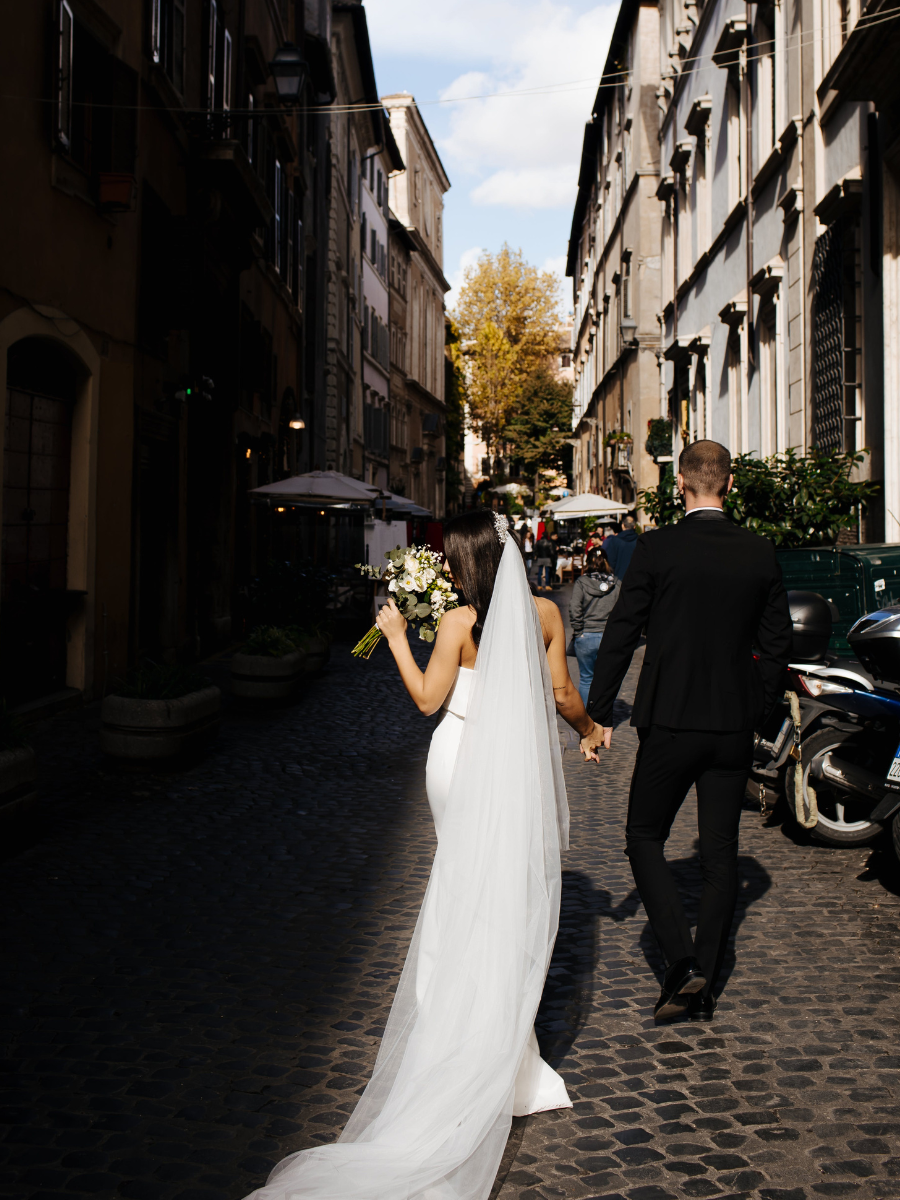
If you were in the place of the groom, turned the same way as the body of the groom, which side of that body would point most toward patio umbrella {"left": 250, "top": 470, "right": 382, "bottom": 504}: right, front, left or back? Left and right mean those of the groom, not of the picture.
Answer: front

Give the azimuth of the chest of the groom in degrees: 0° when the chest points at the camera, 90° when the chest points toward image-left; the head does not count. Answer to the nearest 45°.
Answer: approximately 180°

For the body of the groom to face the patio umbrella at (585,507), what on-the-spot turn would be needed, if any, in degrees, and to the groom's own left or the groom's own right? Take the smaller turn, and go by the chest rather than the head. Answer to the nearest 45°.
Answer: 0° — they already face it

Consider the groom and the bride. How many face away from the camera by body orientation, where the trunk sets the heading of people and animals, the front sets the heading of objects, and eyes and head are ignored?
2

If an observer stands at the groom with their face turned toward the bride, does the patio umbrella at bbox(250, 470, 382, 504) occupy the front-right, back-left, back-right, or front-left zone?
back-right

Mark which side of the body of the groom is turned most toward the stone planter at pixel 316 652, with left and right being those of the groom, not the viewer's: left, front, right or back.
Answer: front

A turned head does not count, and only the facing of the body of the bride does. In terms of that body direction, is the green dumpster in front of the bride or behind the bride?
in front

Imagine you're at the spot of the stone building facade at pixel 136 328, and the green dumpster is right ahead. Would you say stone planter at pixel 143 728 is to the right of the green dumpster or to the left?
right

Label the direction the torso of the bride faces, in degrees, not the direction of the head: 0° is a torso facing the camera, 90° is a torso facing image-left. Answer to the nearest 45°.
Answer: approximately 180°

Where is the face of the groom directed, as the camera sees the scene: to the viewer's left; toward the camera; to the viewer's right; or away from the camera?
away from the camera

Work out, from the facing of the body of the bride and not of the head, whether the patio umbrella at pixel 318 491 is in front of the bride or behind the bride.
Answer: in front

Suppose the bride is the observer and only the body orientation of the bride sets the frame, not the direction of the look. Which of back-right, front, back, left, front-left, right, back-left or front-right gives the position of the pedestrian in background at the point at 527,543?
front
